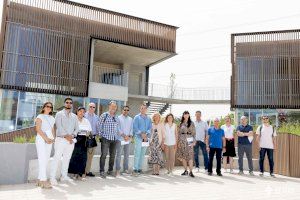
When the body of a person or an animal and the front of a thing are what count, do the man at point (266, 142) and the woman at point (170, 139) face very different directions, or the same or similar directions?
same or similar directions

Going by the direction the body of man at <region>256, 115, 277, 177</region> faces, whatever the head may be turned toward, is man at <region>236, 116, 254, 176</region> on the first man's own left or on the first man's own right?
on the first man's own right

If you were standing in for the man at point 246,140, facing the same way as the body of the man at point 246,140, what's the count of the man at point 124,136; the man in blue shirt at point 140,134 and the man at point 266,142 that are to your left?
1

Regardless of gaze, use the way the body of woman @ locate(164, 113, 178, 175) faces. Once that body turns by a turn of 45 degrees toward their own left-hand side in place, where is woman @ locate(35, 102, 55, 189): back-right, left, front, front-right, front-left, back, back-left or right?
right

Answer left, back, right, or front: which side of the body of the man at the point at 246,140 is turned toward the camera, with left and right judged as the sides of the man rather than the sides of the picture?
front

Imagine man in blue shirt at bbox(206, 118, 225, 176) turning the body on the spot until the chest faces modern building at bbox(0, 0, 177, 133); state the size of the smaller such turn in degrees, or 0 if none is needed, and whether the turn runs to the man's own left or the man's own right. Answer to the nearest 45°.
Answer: approximately 135° to the man's own right

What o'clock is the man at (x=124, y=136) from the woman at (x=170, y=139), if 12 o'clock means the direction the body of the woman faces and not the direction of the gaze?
The man is roughly at 2 o'clock from the woman.

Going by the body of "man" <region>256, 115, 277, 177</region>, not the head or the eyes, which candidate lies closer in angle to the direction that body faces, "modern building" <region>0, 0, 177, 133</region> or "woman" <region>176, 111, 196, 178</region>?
the woman

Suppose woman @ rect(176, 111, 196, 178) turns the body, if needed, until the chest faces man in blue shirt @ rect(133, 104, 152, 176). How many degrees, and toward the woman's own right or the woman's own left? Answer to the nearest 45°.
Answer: approximately 45° to the woman's own right

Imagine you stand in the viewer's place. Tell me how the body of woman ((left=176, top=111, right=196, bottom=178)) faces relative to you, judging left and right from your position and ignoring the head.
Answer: facing the viewer

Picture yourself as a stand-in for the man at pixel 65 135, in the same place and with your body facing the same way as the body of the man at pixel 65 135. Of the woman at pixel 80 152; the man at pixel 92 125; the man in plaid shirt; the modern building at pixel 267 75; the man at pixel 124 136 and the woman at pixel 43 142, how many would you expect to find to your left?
5

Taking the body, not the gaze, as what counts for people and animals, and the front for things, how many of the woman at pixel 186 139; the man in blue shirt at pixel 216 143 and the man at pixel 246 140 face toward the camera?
3

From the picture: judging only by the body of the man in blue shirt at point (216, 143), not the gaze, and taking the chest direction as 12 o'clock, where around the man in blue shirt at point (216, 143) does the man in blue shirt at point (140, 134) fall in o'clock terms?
the man in blue shirt at point (140, 134) is roughly at 2 o'clock from the man in blue shirt at point (216, 143).

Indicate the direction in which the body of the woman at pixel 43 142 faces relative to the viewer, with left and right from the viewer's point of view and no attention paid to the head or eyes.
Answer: facing the viewer and to the right of the viewer

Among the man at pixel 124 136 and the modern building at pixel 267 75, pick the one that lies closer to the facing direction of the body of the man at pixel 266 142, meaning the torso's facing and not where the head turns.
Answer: the man

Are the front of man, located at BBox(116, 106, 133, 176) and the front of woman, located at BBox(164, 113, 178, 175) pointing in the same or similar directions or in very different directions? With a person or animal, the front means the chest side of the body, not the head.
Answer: same or similar directions

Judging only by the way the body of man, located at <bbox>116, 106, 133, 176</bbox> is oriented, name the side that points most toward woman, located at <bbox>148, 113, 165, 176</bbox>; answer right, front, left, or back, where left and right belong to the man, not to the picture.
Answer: left
